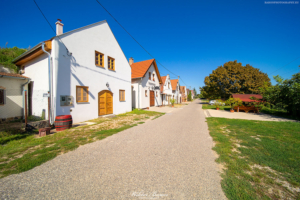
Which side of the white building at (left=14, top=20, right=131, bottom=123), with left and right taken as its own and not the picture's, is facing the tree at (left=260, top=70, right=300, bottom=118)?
front

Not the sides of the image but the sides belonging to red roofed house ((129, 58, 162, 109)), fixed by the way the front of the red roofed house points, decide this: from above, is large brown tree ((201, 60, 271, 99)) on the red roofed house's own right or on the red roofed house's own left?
on the red roofed house's own left

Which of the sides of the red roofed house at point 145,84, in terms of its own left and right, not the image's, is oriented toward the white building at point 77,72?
right

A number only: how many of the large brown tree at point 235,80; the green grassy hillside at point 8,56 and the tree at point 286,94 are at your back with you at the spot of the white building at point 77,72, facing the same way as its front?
1

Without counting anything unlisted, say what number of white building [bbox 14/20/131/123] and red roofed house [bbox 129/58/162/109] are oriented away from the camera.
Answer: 0

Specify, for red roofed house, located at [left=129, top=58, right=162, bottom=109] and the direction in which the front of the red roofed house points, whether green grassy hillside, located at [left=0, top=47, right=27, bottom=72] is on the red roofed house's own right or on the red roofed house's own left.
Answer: on the red roofed house's own right

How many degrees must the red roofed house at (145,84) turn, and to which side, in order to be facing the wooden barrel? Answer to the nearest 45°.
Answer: approximately 45° to its right

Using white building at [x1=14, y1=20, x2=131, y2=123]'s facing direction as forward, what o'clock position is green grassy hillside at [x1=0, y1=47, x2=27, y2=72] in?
The green grassy hillside is roughly at 6 o'clock from the white building.

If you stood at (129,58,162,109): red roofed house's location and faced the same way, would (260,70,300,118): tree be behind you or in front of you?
in front

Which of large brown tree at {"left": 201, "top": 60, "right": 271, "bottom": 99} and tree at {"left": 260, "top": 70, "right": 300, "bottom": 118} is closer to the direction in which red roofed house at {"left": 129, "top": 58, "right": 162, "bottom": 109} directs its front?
the tree
